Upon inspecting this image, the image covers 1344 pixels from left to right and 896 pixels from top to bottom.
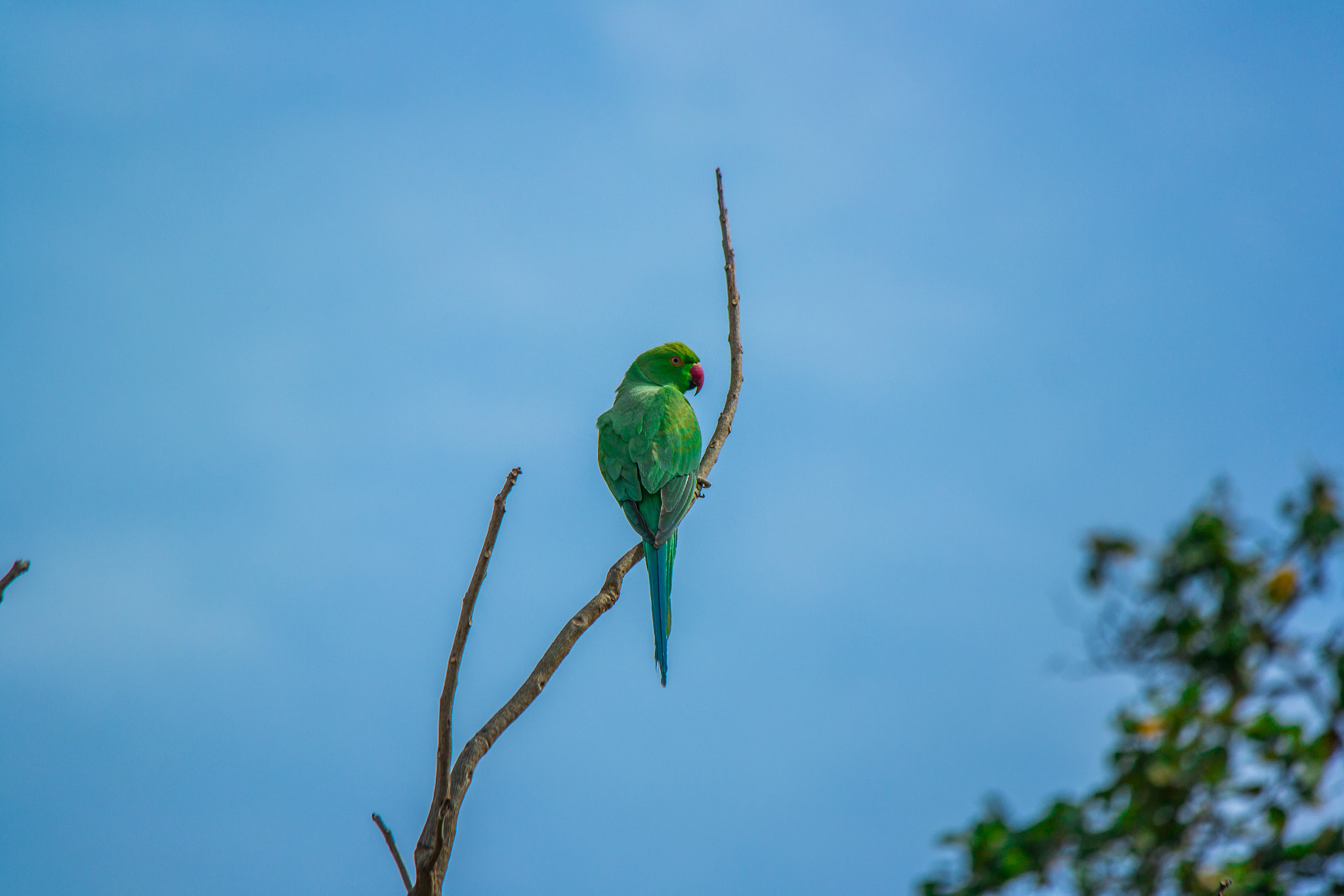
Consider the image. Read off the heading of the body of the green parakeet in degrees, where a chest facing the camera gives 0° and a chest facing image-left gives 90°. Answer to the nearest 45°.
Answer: approximately 180°
